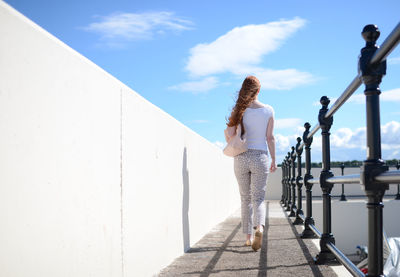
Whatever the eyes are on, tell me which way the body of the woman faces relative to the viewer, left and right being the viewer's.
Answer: facing away from the viewer

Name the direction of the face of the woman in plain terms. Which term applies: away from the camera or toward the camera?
away from the camera
